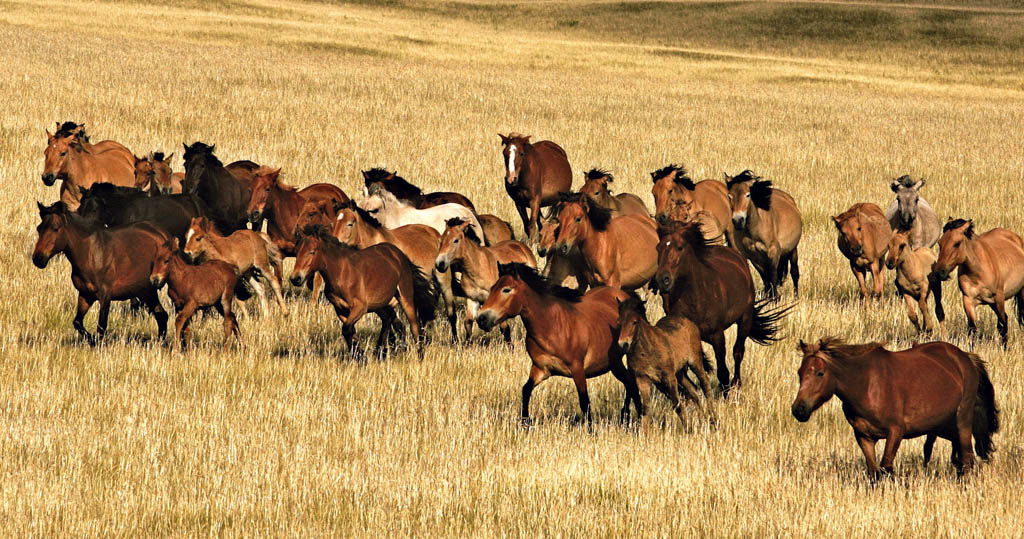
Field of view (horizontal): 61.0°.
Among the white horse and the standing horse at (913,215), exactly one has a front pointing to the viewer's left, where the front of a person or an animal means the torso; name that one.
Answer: the white horse

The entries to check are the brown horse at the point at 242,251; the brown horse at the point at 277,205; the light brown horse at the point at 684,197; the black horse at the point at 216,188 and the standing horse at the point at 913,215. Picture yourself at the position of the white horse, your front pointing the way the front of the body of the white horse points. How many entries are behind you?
2

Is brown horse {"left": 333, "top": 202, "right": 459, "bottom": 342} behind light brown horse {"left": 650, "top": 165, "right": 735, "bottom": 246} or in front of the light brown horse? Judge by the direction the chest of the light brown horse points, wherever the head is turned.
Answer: in front

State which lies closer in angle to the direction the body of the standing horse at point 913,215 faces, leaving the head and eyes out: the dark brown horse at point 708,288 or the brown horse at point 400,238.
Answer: the dark brown horse

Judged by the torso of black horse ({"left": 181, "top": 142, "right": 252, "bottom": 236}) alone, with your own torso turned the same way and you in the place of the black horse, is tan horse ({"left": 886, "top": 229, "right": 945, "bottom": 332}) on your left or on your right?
on your left

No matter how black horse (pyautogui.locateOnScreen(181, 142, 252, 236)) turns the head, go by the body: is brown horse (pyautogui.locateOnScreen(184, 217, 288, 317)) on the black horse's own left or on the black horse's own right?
on the black horse's own left

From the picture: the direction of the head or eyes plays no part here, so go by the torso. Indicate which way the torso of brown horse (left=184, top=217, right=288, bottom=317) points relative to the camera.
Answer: to the viewer's left

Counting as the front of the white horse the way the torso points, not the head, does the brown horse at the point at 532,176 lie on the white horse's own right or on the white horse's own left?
on the white horse's own right

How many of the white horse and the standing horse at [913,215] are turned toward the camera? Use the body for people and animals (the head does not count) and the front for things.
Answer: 1

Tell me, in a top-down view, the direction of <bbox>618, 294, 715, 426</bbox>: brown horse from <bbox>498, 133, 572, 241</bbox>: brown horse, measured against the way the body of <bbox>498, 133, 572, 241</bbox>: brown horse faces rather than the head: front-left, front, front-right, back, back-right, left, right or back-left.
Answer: front-left

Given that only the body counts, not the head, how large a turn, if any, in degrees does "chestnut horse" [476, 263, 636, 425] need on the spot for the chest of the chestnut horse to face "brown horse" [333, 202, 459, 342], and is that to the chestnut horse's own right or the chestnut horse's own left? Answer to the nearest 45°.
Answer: approximately 90° to the chestnut horse's own right

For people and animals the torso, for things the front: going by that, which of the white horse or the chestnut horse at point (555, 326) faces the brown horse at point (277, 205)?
the white horse

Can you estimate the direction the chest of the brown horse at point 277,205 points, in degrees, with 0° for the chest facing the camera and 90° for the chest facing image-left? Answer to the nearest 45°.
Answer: approximately 45°

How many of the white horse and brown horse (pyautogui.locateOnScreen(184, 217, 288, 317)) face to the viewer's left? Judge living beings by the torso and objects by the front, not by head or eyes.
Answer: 2

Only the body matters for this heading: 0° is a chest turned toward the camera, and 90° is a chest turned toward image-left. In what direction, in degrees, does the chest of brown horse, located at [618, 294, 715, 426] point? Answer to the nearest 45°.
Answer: approximately 45°
